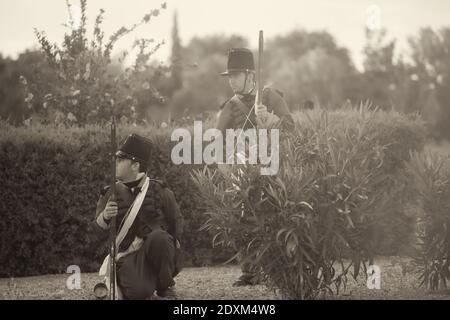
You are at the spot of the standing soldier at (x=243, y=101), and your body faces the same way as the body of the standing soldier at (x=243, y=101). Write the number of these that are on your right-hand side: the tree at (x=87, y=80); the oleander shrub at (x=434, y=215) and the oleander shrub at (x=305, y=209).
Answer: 1

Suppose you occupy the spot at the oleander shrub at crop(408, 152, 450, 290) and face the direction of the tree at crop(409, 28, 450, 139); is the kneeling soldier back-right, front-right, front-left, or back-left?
back-left

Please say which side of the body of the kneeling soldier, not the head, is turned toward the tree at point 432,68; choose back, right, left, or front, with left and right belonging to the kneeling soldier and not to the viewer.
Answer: back

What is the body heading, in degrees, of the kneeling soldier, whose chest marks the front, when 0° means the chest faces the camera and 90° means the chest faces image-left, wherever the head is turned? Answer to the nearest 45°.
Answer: approximately 45°

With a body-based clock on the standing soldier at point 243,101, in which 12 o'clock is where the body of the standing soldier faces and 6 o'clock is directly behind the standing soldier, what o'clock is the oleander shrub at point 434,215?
The oleander shrub is roughly at 8 o'clock from the standing soldier.

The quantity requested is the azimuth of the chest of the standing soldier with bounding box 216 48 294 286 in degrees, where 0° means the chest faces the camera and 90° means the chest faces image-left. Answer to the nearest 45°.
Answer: approximately 45°

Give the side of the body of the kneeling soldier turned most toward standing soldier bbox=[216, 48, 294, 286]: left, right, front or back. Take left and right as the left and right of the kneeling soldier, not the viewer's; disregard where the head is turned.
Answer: back

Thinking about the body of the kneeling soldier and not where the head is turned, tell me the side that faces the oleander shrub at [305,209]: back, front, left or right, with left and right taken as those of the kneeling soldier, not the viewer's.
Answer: left

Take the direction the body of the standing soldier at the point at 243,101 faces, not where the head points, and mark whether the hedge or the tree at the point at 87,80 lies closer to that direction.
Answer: the hedge
